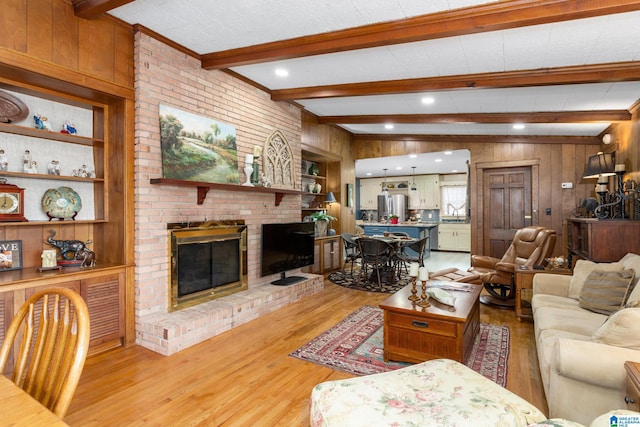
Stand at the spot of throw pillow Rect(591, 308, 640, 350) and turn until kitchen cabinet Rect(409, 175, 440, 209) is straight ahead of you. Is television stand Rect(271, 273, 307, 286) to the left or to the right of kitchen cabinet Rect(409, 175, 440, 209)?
left

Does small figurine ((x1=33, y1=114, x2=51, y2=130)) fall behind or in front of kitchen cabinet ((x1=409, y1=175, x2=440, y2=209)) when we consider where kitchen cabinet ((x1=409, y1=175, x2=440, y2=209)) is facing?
in front

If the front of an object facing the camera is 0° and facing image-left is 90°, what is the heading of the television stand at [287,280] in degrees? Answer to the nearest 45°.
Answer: approximately 315°

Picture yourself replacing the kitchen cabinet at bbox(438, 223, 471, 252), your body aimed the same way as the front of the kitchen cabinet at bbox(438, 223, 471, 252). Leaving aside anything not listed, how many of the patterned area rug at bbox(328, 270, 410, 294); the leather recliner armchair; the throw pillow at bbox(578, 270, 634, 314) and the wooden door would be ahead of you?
4

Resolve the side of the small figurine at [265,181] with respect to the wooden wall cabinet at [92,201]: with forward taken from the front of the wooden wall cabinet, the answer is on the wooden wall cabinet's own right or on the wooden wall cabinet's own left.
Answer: on the wooden wall cabinet's own left

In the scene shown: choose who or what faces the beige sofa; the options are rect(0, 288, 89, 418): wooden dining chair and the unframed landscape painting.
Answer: the unframed landscape painting

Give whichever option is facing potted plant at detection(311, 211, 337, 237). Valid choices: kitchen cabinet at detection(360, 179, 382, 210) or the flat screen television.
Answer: the kitchen cabinet
